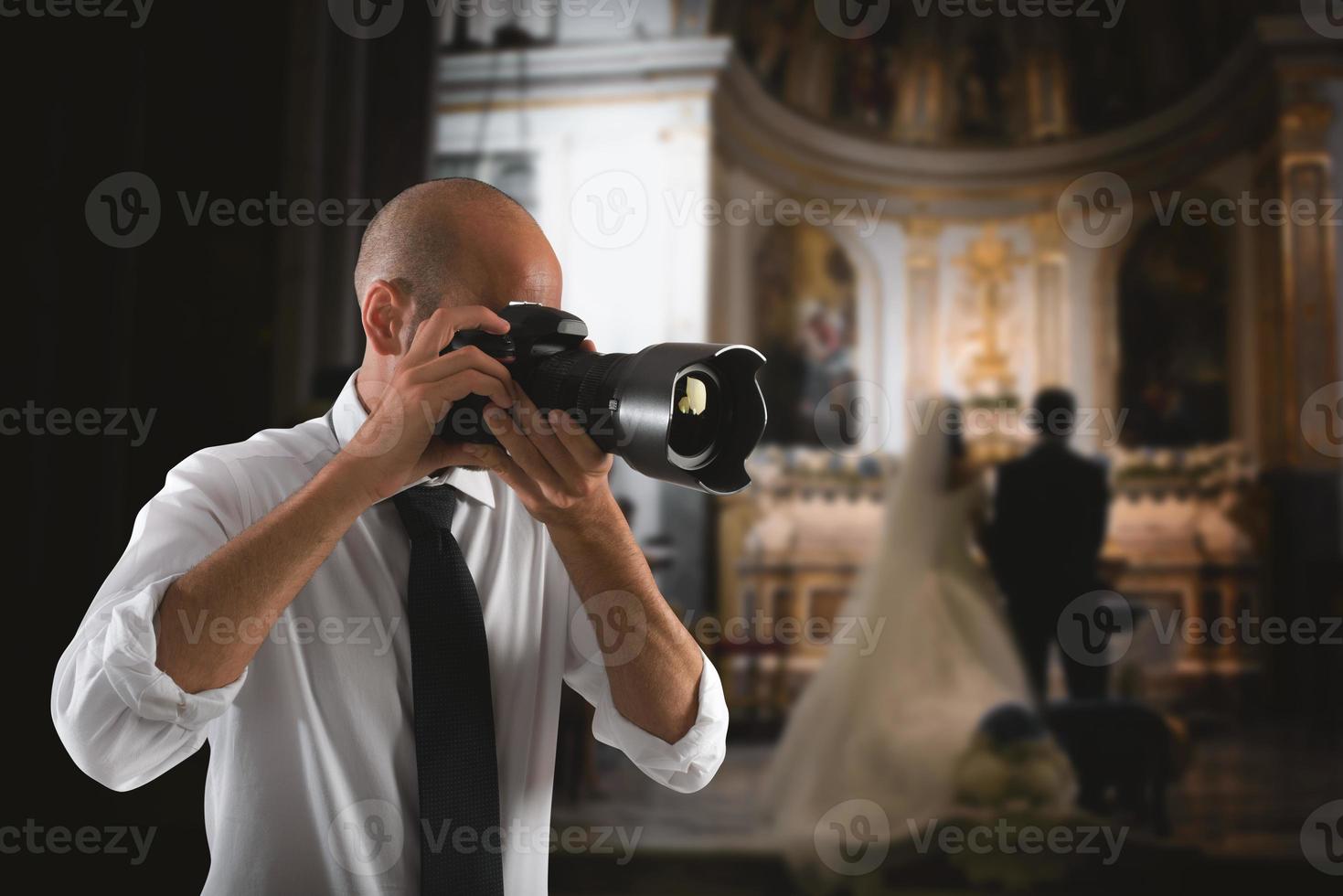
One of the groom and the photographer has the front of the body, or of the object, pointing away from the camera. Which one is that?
the groom

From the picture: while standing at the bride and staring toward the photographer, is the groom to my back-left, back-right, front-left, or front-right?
back-left

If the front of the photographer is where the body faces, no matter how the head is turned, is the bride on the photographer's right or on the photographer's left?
on the photographer's left

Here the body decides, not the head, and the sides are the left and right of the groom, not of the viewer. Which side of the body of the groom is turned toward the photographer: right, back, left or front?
back

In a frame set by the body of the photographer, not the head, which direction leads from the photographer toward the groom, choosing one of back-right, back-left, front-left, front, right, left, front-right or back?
left

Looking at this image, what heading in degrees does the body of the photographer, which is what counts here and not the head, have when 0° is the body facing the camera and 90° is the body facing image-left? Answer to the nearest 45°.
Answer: approximately 315°

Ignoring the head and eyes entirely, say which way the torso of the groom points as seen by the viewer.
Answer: away from the camera

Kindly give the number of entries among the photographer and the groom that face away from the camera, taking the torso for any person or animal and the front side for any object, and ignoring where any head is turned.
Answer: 1
